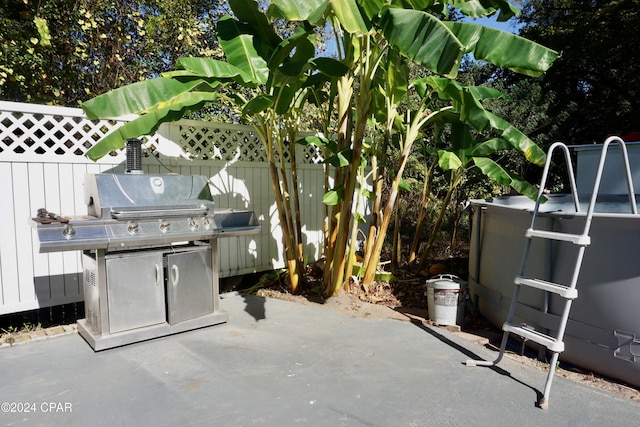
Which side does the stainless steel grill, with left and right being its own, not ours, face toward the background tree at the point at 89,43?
back

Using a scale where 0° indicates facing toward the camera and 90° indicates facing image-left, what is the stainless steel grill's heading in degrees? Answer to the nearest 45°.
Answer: approximately 0°

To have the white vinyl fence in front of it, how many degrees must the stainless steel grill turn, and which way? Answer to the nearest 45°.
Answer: approximately 135° to its right

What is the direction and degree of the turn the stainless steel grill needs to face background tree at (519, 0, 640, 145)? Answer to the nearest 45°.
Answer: approximately 90° to its left

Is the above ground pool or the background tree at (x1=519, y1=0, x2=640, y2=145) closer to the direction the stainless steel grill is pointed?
the above ground pool

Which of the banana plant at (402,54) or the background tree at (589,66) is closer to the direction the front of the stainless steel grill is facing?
the banana plant

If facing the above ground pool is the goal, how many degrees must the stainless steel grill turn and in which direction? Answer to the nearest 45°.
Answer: approximately 45° to its left

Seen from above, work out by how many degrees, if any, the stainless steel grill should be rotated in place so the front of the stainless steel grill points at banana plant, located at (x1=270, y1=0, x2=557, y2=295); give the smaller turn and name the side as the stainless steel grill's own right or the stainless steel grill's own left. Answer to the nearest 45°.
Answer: approximately 90° to the stainless steel grill's own left

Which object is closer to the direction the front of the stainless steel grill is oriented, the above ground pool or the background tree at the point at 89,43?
the above ground pool

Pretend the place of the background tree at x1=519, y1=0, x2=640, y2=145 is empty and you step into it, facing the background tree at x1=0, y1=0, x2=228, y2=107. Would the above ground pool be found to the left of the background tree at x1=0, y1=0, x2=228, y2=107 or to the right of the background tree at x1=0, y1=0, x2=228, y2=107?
left
